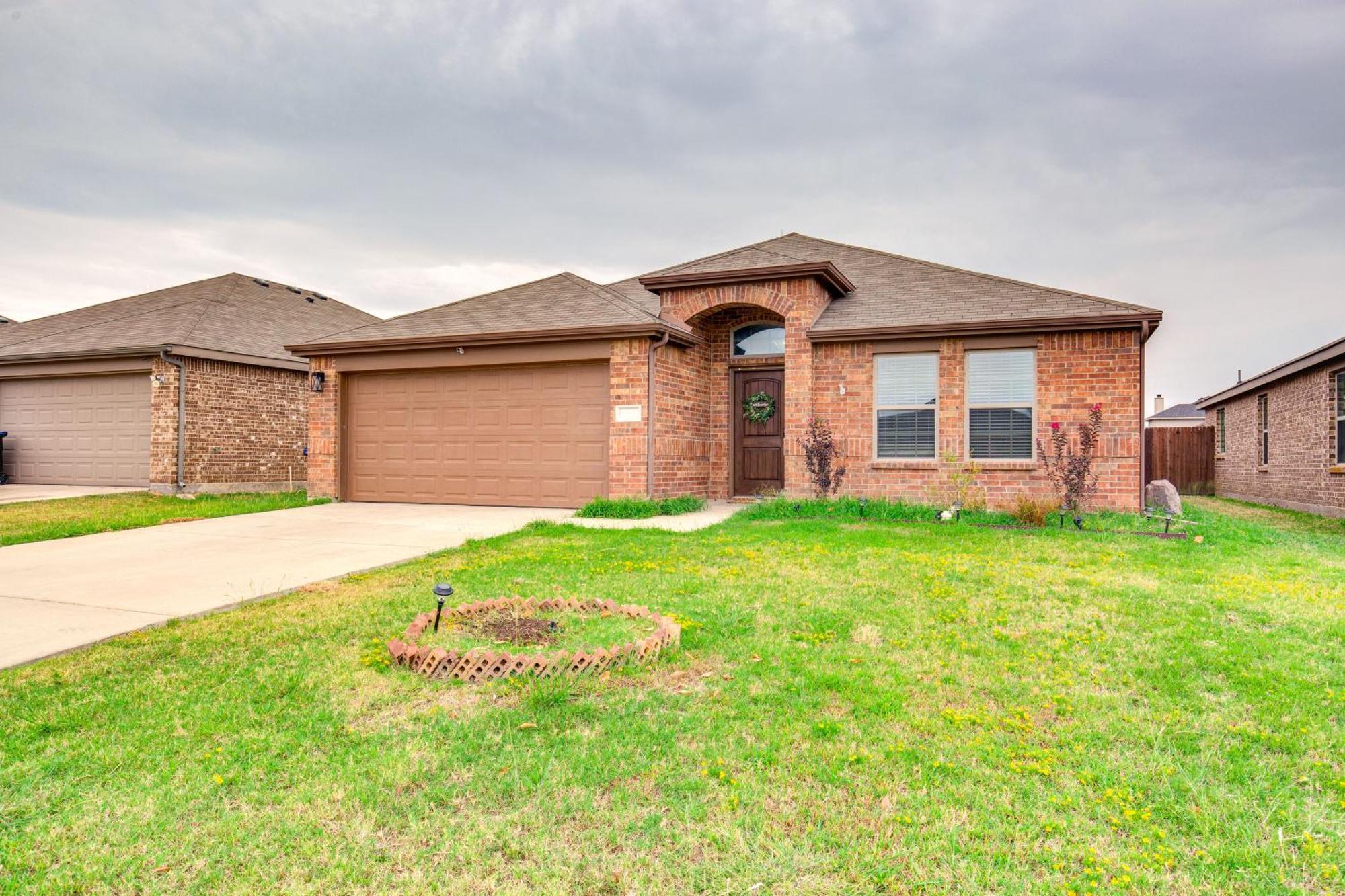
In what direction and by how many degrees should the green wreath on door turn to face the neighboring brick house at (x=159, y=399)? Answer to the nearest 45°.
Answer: approximately 90° to its right

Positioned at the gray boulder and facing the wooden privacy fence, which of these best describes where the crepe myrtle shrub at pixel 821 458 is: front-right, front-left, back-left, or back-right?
back-left

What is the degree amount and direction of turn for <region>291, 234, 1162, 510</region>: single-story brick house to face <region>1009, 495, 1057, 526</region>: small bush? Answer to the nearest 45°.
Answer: approximately 45° to its left

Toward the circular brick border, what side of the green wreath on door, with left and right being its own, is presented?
front

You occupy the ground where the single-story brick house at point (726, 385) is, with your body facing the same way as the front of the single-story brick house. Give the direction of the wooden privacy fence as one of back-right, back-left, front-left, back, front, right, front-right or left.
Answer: back-left

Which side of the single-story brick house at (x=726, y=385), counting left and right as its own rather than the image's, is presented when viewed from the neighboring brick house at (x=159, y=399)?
right

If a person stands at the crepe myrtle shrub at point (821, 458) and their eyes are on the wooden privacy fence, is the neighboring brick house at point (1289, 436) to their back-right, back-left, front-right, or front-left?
front-right

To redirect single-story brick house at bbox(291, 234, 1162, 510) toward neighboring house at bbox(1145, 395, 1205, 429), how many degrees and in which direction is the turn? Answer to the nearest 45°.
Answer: approximately 135° to its left

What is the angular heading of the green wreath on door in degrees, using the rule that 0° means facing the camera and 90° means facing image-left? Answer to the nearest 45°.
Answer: approximately 0°

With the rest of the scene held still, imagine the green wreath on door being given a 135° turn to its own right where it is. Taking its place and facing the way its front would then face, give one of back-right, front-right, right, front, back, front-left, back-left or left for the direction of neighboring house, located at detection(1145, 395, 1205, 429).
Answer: right

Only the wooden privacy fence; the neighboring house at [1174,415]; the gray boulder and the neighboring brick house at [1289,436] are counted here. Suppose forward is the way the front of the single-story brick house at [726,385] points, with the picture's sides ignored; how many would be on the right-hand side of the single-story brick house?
0

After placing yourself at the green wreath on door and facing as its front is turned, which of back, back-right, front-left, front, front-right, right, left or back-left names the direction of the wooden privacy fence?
back-left

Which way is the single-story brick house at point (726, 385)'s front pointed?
toward the camera

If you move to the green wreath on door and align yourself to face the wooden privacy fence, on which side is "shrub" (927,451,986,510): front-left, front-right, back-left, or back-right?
front-right

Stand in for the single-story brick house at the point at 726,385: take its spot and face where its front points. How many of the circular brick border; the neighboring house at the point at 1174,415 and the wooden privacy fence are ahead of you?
1

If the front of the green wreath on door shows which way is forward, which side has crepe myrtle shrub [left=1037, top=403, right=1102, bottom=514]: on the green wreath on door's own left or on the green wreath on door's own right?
on the green wreath on door's own left
